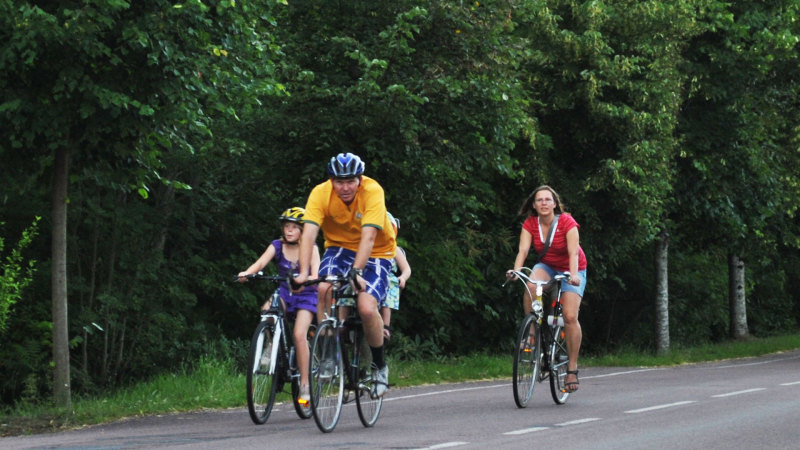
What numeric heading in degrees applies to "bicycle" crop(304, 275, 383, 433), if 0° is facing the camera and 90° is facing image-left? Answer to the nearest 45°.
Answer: approximately 45°

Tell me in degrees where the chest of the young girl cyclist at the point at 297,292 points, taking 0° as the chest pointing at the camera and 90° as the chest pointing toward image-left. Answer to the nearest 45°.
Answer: approximately 45°

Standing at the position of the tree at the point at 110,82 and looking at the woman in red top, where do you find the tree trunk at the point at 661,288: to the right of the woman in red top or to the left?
left

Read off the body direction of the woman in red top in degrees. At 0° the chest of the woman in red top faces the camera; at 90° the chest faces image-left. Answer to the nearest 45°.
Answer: approximately 45°
